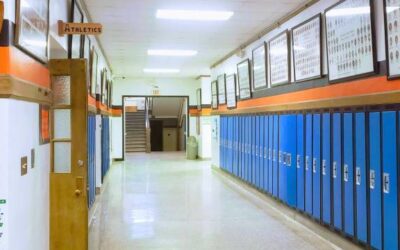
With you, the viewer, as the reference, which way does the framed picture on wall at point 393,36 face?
facing the viewer and to the left of the viewer

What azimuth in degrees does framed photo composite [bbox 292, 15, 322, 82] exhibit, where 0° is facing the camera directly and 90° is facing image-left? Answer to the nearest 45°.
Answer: approximately 45°

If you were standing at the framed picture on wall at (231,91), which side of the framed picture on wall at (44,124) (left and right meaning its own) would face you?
left

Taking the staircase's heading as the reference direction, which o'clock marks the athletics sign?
The athletics sign is roughly at 12 o'clock from the staircase.

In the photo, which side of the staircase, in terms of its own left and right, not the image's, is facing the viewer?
front

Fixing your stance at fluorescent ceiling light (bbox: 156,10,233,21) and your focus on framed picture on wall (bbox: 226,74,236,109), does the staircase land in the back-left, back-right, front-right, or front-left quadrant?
front-left

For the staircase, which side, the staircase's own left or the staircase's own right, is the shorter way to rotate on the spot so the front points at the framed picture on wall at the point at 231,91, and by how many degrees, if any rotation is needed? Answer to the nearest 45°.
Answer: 0° — it already faces it

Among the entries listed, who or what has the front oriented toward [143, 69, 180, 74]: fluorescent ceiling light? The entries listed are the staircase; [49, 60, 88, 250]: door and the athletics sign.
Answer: the staircase

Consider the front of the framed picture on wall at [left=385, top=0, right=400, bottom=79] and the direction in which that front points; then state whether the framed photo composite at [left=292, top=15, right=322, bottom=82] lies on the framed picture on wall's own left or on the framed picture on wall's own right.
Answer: on the framed picture on wall's own right
